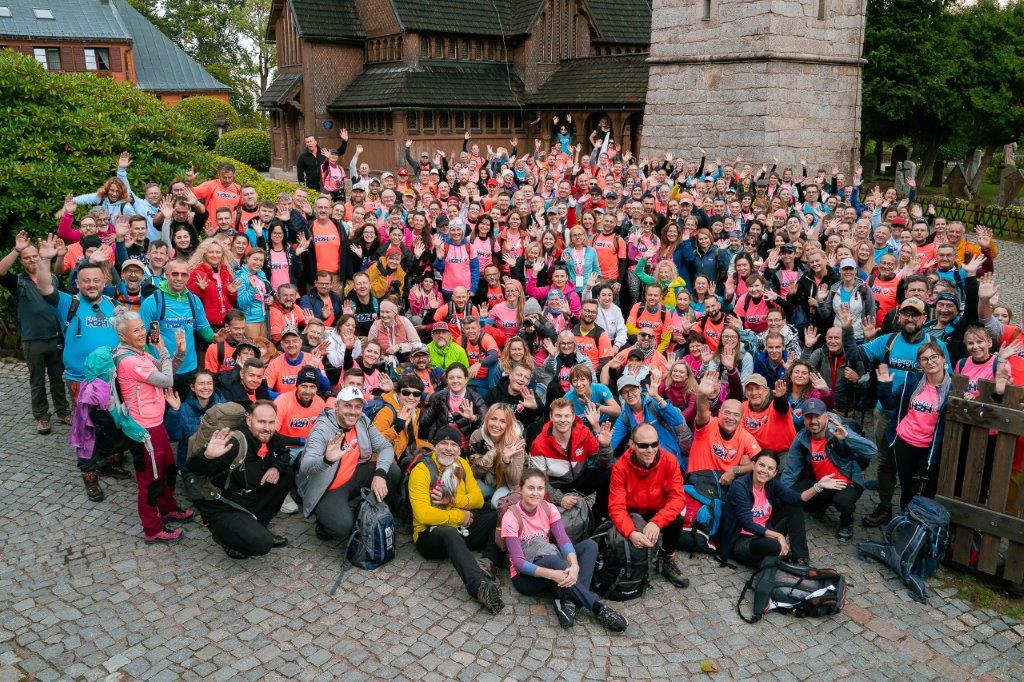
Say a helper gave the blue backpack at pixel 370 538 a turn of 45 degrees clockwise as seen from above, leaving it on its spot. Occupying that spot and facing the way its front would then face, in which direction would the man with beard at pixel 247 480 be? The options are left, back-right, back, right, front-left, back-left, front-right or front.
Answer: right

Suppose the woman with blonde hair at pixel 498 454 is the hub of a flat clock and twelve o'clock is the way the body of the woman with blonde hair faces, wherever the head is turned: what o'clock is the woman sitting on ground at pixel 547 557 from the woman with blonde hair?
The woman sitting on ground is roughly at 11 o'clock from the woman with blonde hair.

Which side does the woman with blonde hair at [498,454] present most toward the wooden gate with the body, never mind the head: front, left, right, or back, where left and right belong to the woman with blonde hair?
left

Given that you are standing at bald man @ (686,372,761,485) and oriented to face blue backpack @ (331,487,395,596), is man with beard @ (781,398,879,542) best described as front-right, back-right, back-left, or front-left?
back-left

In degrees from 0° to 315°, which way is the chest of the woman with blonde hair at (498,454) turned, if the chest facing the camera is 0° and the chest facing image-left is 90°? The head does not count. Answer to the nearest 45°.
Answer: approximately 0°

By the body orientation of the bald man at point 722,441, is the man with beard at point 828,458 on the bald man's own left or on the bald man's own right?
on the bald man's own left

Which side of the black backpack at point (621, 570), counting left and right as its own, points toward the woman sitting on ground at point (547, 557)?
right

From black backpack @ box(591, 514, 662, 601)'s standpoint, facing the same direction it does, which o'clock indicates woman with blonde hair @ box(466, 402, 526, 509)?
The woman with blonde hair is roughly at 4 o'clock from the black backpack.
